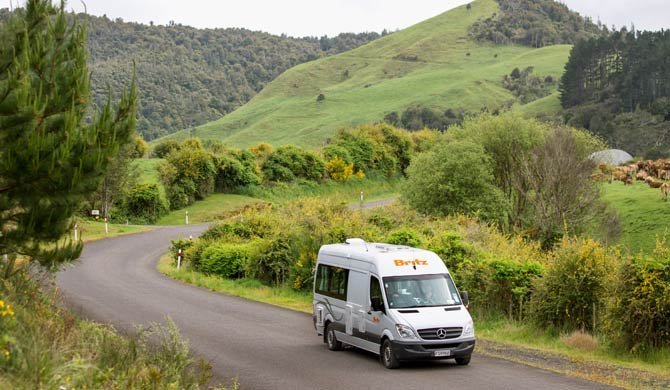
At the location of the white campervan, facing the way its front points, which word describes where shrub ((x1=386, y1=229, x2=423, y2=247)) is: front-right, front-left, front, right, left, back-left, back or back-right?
back-left

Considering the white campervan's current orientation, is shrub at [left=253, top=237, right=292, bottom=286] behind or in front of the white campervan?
behind

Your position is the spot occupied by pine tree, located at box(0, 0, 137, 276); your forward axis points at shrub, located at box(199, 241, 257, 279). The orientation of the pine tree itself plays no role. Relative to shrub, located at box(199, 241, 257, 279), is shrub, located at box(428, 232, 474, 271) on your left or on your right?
right

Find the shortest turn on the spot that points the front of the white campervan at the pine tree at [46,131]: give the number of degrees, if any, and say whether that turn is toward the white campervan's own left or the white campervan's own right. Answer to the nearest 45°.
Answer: approximately 90° to the white campervan's own right

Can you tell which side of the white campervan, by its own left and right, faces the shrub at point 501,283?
left

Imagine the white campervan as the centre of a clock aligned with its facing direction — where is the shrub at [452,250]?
The shrub is roughly at 8 o'clock from the white campervan.

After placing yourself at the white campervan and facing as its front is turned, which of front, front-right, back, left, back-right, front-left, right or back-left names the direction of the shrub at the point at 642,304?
front-left

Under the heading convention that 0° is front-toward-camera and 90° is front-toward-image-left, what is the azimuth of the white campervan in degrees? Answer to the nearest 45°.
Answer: approximately 315°

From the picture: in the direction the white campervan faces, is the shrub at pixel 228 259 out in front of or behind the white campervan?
behind

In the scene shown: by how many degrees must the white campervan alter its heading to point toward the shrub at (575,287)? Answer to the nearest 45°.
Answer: approximately 90° to its left
